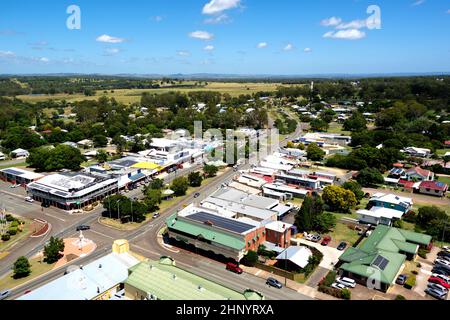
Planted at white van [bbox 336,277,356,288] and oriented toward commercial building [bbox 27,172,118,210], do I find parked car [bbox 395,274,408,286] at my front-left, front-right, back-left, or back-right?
back-right

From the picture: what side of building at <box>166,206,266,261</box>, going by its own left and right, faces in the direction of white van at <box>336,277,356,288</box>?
left

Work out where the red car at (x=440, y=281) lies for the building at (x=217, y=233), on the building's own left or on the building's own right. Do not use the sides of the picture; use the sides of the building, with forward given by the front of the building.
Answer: on the building's own left

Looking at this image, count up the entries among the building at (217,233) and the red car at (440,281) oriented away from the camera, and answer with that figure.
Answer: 0

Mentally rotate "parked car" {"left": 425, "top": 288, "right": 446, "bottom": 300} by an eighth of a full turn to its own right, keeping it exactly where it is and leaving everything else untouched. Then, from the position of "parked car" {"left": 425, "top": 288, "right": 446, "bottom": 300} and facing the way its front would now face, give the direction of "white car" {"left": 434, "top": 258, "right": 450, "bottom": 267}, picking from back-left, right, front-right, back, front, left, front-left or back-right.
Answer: front

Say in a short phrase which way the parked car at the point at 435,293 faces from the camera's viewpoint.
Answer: facing away from the viewer and to the left of the viewer
